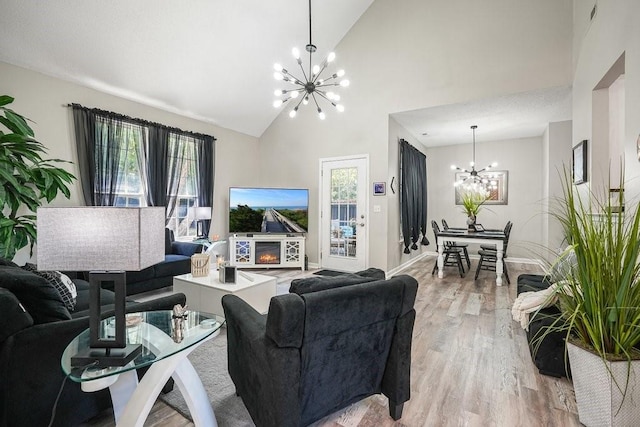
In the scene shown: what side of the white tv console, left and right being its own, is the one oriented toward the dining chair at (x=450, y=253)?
left

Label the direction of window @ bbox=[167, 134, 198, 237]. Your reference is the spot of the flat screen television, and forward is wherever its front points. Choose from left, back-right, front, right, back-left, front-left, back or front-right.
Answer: right

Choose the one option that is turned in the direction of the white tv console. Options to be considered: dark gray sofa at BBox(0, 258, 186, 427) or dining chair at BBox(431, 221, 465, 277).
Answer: the dark gray sofa

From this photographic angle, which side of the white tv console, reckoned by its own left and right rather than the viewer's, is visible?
front

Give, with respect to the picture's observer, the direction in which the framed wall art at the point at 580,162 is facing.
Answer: facing to the left of the viewer

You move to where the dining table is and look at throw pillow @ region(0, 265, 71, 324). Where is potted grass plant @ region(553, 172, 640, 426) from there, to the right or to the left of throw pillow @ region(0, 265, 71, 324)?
left

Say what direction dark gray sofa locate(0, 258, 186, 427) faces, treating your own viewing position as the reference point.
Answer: facing away from the viewer and to the right of the viewer

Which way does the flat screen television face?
toward the camera

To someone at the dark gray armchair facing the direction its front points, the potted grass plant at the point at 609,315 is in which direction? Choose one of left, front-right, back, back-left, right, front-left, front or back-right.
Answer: back-right

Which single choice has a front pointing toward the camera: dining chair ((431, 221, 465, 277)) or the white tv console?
the white tv console

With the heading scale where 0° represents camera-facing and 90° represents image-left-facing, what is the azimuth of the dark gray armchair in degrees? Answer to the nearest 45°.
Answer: approximately 135°
